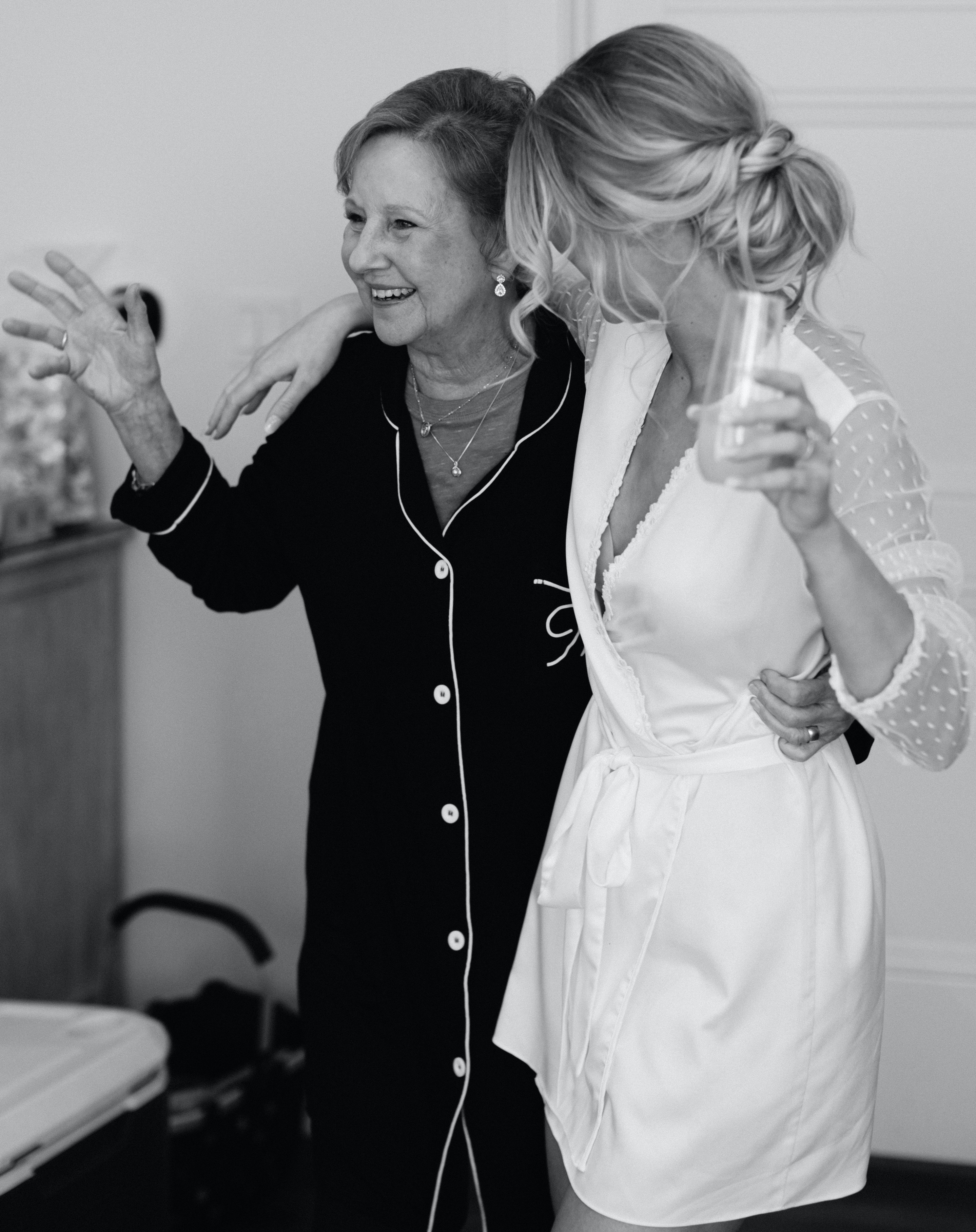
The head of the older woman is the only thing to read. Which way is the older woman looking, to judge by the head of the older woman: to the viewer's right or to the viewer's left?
to the viewer's left

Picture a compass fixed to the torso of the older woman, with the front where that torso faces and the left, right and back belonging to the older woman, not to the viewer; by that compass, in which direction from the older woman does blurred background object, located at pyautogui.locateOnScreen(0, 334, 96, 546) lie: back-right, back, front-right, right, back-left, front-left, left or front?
back-right

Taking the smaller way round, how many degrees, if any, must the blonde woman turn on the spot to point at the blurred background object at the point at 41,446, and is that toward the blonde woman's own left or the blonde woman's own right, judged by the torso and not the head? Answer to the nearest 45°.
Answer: approximately 90° to the blonde woman's own right

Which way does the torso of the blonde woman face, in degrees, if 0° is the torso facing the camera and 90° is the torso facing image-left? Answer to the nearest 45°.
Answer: approximately 45°

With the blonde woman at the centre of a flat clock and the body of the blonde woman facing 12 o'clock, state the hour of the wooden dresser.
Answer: The wooden dresser is roughly at 3 o'clock from the blonde woman.

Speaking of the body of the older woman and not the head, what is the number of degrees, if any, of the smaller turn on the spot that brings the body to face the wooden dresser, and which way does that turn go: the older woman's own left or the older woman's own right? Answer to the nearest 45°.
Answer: approximately 135° to the older woman's own right
